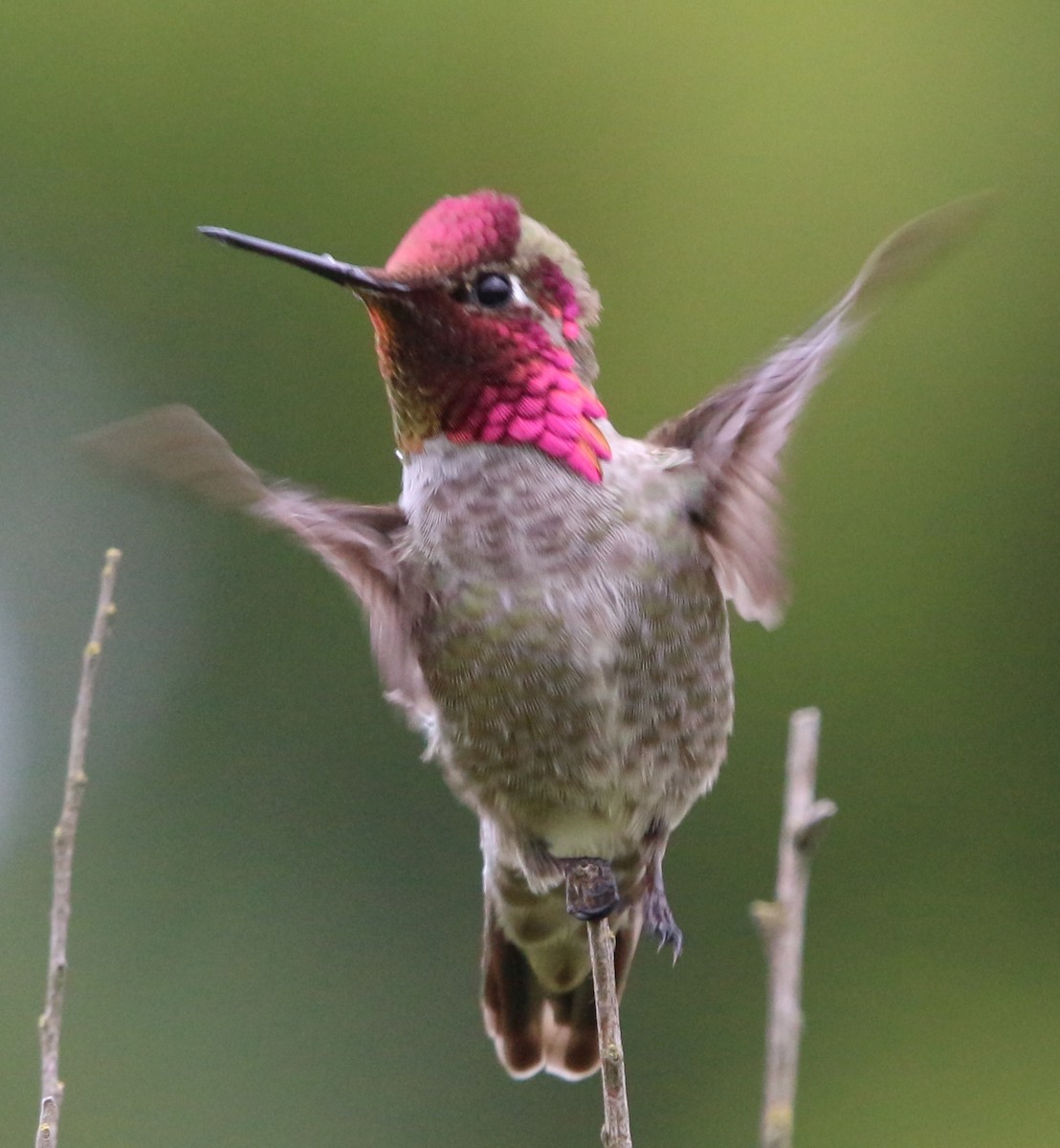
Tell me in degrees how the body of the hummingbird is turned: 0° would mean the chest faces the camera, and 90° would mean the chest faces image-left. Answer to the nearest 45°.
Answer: approximately 0°

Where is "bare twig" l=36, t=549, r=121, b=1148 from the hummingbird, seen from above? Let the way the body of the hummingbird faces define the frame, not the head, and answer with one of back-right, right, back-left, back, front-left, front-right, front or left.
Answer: front-right
